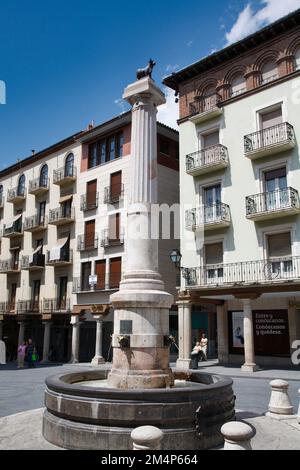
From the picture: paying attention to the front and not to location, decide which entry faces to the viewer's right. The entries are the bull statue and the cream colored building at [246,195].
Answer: the bull statue

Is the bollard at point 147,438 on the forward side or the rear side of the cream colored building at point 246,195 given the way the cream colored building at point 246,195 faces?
on the forward side

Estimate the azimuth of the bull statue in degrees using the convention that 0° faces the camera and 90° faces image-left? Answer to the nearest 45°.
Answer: approximately 270°

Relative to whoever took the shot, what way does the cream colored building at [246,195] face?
facing the viewer and to the left of the viewer

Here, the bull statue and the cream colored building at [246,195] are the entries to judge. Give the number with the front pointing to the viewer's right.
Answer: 1

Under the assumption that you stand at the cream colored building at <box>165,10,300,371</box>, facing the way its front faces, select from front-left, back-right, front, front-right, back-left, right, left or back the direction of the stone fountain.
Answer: front-left

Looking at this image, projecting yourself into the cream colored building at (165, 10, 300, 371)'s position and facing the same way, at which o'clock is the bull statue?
The bull statue is roughly at 11 o'clock from the cream colored building.

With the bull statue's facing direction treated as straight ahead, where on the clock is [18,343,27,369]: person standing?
The person standing is roughly at 8 o'clock from the bull statue.

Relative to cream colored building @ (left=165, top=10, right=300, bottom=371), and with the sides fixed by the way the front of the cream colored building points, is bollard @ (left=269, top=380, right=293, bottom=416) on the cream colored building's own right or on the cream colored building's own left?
on the cream colored building's own left

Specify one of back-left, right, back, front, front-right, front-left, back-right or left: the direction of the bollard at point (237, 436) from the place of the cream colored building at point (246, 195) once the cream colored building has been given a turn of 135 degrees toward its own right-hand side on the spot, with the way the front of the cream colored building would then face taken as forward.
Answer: back
